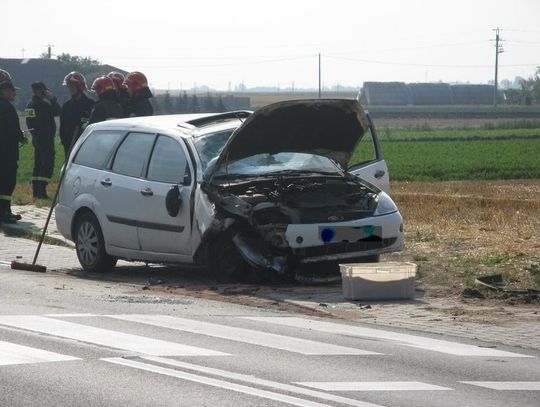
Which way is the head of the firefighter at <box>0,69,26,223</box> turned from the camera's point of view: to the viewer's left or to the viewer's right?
to the viewer's right

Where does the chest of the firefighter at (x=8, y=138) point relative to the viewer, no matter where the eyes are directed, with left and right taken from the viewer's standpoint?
facing to the right of the viewer

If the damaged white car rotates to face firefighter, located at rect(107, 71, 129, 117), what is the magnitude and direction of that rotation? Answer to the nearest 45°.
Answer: approximately 135° to its left

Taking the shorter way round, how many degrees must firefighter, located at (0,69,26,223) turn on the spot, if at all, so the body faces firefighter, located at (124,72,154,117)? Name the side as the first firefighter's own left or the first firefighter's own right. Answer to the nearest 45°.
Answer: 0° — they already face them

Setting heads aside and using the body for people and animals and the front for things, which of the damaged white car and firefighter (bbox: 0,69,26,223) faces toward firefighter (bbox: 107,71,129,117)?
firefighter (bbox: 0,69,26,223)

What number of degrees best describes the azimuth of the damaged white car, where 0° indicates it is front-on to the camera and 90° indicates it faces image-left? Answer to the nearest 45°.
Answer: approximately 315°
